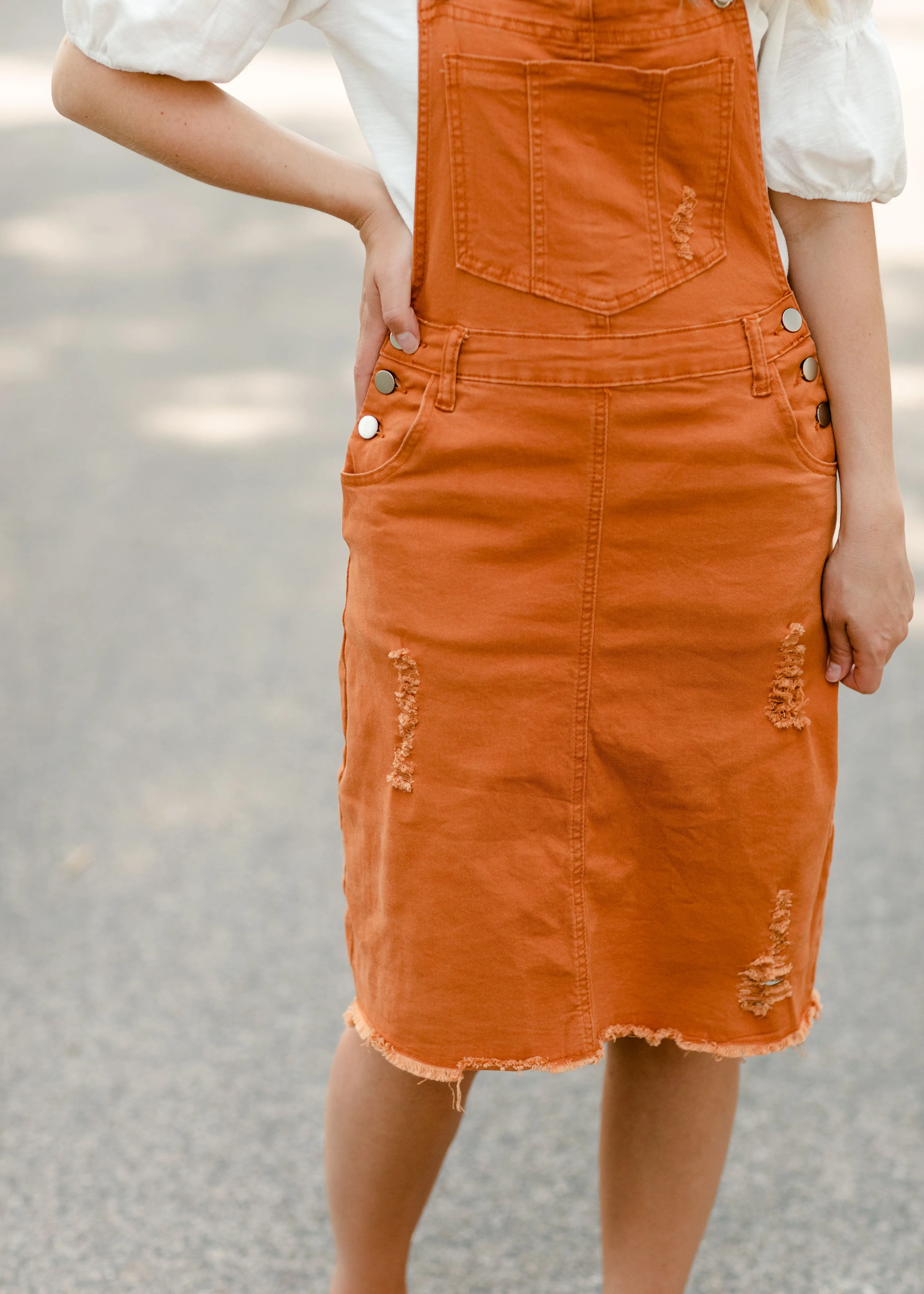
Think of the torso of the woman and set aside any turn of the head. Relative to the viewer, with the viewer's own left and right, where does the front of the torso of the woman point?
facing the viewer
